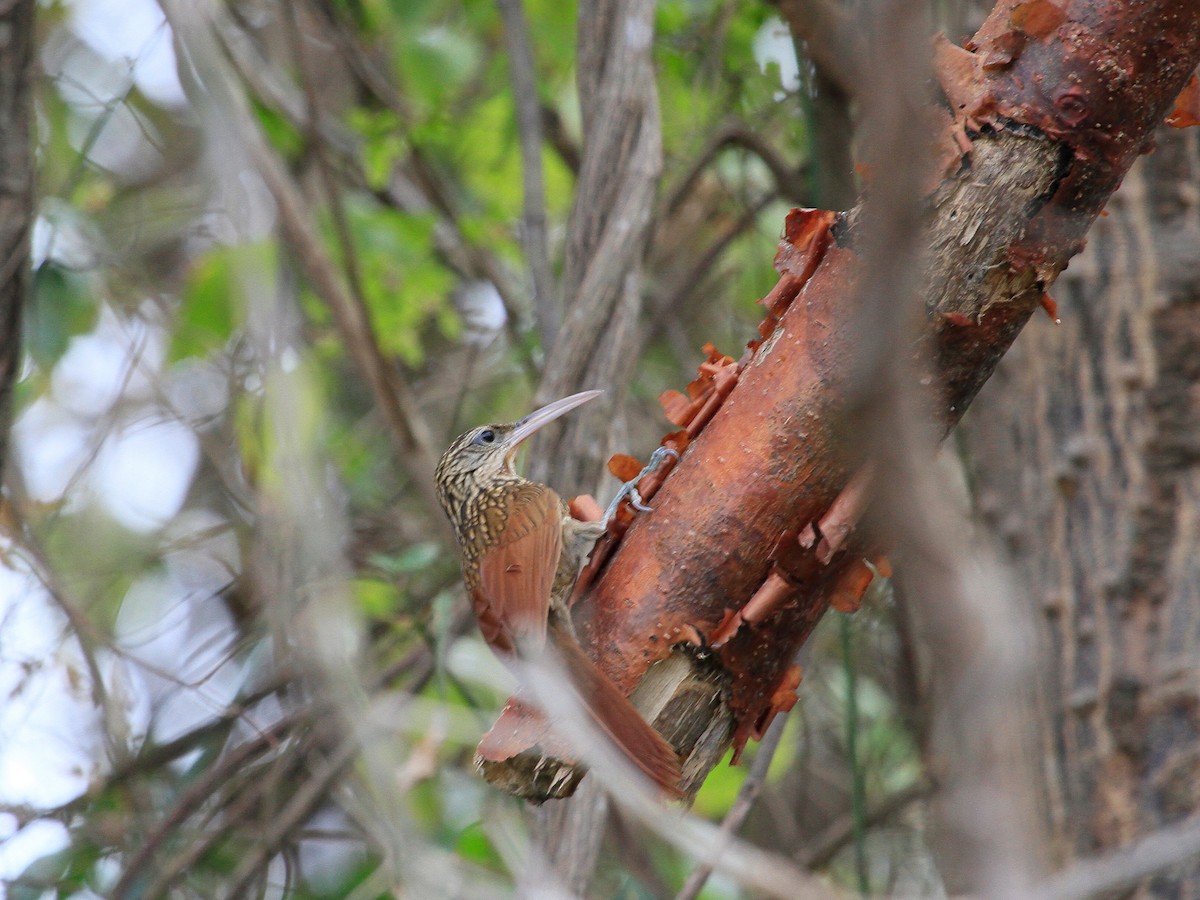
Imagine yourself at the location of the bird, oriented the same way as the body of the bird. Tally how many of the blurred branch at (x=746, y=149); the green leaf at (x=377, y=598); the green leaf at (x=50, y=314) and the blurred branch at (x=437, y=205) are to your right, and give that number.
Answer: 0

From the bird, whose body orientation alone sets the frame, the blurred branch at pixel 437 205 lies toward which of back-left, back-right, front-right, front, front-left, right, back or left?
left

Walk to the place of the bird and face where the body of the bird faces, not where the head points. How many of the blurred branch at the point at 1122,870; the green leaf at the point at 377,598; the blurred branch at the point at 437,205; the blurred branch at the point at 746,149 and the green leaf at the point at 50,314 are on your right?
1

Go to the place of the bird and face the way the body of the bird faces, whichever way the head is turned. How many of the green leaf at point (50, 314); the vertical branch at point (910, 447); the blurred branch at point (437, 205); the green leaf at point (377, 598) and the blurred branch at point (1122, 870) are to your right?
2

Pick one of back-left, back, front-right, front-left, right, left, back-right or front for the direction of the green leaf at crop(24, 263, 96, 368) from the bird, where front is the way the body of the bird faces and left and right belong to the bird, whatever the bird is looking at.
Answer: back-left

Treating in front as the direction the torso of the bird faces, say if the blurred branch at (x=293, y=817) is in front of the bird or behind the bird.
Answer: behind

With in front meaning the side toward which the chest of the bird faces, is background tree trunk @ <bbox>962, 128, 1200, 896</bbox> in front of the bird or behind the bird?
in front

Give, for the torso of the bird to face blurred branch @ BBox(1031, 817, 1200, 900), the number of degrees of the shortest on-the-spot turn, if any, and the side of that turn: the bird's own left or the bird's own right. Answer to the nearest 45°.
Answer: approximately 90° to the bird's own right

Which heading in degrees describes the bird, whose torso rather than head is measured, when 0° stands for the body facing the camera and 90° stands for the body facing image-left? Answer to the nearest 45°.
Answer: approximately 270°

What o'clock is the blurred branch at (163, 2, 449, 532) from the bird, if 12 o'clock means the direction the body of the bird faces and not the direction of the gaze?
The blurred branch is roughly at 9 o'clock from the bird.

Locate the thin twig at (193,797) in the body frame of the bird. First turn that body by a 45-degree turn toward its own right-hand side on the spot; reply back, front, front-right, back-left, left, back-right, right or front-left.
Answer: back

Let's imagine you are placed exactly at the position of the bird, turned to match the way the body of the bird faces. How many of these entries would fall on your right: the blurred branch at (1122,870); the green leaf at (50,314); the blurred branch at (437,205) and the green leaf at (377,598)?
1

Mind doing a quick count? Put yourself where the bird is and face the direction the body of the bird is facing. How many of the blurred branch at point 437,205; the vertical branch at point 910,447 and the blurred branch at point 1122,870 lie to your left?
1
